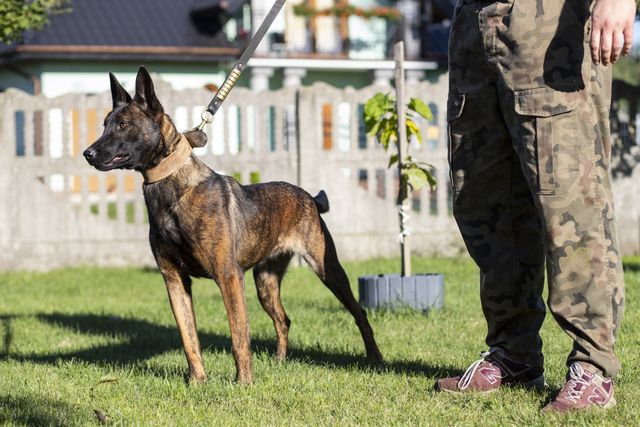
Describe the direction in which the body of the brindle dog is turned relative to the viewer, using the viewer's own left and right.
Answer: facing the viewer and to the left of the viewer

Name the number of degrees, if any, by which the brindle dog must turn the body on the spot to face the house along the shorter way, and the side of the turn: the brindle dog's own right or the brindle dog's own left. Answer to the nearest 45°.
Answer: approximately 135° to the brindle dog's own right
